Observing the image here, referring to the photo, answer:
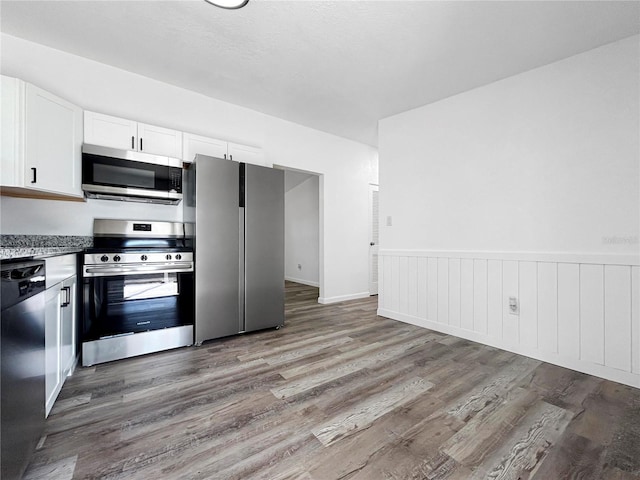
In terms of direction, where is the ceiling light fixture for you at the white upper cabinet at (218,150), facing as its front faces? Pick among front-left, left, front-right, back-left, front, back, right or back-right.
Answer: front-right

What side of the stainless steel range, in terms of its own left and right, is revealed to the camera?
front

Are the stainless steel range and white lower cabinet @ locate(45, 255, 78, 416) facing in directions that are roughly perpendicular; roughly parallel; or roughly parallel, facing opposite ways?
roughly perpendicular

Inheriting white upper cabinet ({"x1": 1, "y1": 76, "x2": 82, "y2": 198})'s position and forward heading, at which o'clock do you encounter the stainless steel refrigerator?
The stainless steel refrigerator is roughly at 11 o'clock from the white upper cabinet.

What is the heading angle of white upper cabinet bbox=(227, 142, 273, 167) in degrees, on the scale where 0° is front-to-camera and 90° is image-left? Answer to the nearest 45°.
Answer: approximately 315°

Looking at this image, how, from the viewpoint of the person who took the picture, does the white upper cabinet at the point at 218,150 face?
facing the viewer and to the right of the viewer

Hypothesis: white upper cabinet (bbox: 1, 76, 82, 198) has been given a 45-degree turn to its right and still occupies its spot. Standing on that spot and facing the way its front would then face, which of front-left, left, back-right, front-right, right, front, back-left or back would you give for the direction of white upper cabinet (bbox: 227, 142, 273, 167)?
left

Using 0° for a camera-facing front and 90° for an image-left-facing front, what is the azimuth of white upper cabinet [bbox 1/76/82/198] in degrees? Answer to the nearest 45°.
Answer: approximately 315°
